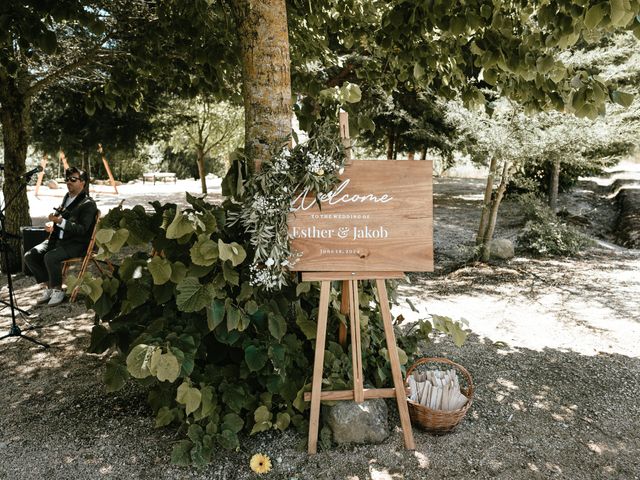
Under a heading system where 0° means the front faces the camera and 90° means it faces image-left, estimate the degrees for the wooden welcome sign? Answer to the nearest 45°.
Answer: approximately 0°

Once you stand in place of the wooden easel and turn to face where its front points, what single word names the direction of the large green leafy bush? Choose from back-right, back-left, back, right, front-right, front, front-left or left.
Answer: right

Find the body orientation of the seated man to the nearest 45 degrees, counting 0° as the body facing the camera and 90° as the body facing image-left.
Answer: approximately 45°

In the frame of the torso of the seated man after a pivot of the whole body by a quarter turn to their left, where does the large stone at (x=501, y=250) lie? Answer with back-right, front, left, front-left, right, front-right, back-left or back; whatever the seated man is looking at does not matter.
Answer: front-left

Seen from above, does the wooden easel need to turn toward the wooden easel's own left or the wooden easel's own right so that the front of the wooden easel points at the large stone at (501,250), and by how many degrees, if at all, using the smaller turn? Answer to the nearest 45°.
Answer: approximately 135° to the wooden easel's own left

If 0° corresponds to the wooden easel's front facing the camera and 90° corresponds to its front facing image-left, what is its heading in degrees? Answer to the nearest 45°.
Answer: approximately 0°

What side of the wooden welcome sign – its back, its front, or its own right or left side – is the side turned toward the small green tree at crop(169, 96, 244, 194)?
back

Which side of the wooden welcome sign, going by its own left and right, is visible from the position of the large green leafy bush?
right

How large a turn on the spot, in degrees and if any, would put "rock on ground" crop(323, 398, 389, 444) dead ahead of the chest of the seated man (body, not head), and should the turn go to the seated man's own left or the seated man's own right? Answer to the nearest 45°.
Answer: approximately 45° to the seated man's own left
